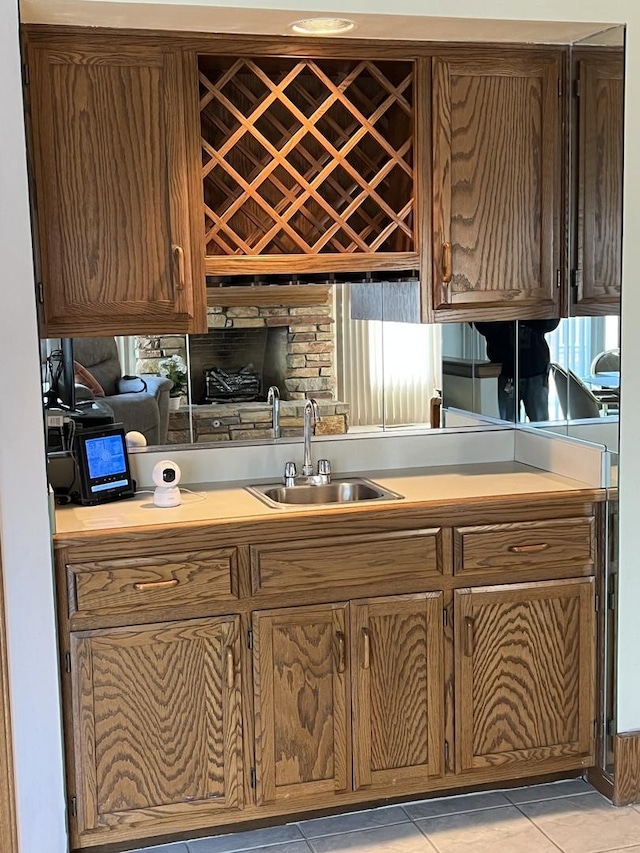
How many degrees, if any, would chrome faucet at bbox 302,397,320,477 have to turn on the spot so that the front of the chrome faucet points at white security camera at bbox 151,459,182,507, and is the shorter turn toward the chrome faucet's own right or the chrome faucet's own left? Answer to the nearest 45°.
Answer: approximately 45° to the chrome faucet's own right

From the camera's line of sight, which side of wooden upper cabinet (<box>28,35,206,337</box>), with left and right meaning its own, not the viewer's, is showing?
front

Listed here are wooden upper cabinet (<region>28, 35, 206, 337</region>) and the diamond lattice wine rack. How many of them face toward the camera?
2

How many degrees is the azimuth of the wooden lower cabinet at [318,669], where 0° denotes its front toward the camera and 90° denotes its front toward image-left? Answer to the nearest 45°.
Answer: approximately 0°

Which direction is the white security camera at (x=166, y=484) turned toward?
toward the camera
